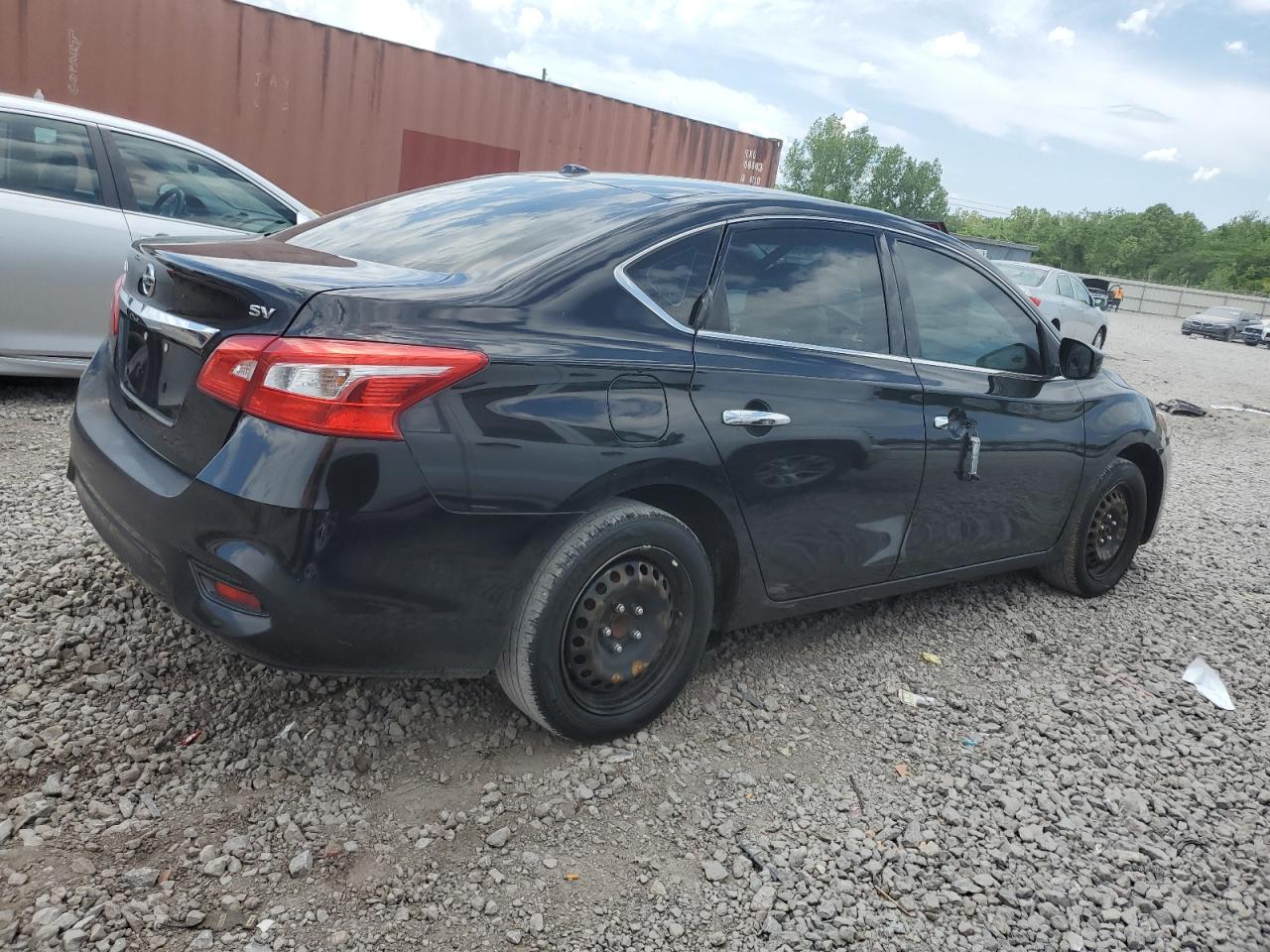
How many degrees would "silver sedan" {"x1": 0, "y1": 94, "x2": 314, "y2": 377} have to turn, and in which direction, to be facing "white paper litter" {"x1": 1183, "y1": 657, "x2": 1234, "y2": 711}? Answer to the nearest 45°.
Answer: approximately 45° to its right

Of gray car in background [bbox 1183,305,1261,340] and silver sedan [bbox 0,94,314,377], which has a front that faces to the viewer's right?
the silver sedan

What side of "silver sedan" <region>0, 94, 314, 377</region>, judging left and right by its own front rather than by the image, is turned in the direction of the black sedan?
right

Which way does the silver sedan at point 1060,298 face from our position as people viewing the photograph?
facing away from the viewer and to the right of the viewer

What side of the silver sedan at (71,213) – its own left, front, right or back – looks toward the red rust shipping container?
left

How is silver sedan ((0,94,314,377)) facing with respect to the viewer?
to the viewer's right

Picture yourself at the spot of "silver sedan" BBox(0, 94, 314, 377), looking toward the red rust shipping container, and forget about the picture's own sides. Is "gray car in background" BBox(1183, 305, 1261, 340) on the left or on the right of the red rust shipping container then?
right

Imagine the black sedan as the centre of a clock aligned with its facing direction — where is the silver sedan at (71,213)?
The silver sedan is roughly at 9 o'clock from the black sedan.

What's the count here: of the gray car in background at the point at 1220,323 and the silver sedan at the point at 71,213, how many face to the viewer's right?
1
